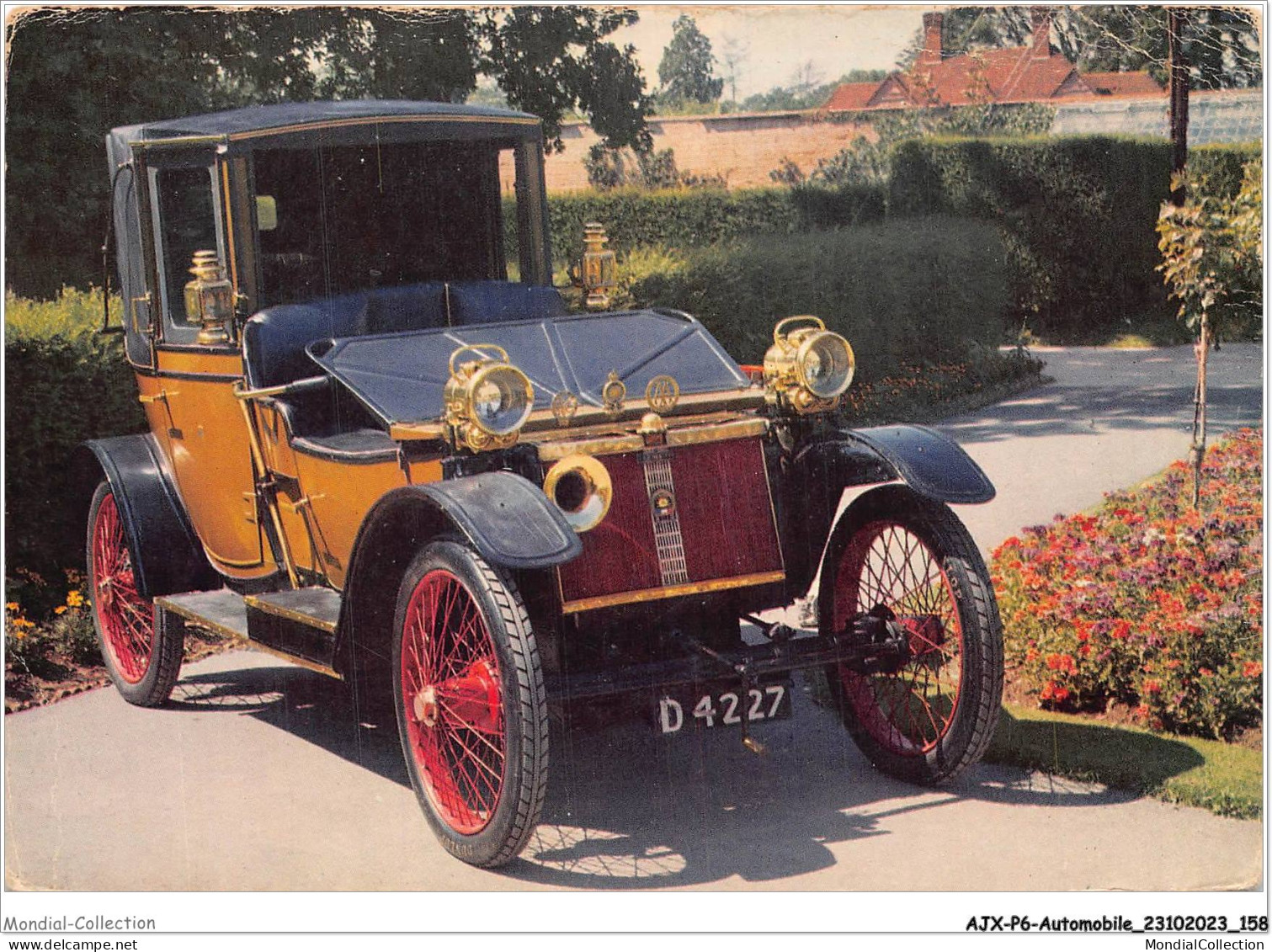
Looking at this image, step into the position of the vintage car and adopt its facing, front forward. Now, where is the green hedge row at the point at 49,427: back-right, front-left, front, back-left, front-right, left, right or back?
back

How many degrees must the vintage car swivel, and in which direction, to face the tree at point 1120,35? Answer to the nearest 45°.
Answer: approximately 90° to its left

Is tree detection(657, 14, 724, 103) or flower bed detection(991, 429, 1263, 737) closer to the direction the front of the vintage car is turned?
the flower bed

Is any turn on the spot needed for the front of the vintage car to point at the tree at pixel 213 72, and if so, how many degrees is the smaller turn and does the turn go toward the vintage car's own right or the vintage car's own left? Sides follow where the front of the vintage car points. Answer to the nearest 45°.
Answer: approximately 135° to the vintage car's own left

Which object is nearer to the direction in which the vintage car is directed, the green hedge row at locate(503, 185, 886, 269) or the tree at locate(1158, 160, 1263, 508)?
the tree

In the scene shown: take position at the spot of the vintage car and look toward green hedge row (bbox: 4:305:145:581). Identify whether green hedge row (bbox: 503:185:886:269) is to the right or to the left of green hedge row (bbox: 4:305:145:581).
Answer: right
